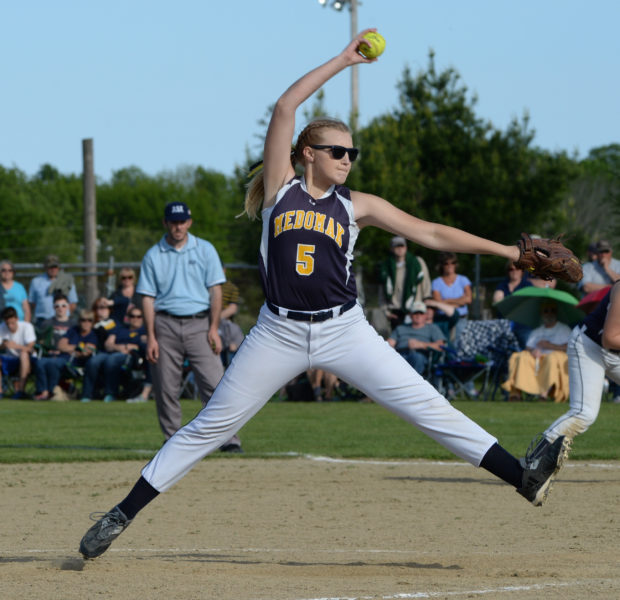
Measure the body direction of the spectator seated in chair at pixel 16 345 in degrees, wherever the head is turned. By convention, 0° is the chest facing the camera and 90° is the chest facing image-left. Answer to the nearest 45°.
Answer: approximately 0°

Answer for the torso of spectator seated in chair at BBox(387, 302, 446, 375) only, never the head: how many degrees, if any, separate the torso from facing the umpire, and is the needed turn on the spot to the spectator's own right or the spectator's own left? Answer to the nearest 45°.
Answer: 0° — they already face them

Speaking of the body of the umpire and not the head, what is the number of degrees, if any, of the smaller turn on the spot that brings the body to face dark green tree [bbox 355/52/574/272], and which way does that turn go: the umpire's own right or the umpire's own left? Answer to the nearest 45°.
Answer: approximately 180°

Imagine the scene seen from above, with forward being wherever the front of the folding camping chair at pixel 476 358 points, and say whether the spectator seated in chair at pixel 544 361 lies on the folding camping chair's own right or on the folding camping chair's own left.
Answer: on the folding camping chair's own left

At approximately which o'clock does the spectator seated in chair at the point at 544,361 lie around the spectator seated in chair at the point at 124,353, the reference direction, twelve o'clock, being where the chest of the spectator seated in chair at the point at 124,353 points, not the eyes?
the spectator seated in chair at the point at 544,361 is roughly at 10 o'clock from the spectator seated in chair at the point at 124,353.

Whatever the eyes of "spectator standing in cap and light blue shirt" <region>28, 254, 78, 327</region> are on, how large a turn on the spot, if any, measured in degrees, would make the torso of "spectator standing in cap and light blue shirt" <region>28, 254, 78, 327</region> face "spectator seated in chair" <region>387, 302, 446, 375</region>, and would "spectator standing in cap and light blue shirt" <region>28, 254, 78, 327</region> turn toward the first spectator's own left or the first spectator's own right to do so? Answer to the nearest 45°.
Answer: approximately 45° to the first spectator's own left

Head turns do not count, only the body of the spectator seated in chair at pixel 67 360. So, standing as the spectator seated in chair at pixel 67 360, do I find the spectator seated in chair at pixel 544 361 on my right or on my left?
on my left

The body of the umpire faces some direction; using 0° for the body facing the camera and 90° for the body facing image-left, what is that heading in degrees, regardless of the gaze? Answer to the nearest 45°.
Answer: approximately 0°

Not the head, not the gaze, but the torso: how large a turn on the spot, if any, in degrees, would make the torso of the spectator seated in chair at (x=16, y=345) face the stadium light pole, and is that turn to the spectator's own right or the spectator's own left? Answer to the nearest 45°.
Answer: approximately 135° to the spectator's own left
